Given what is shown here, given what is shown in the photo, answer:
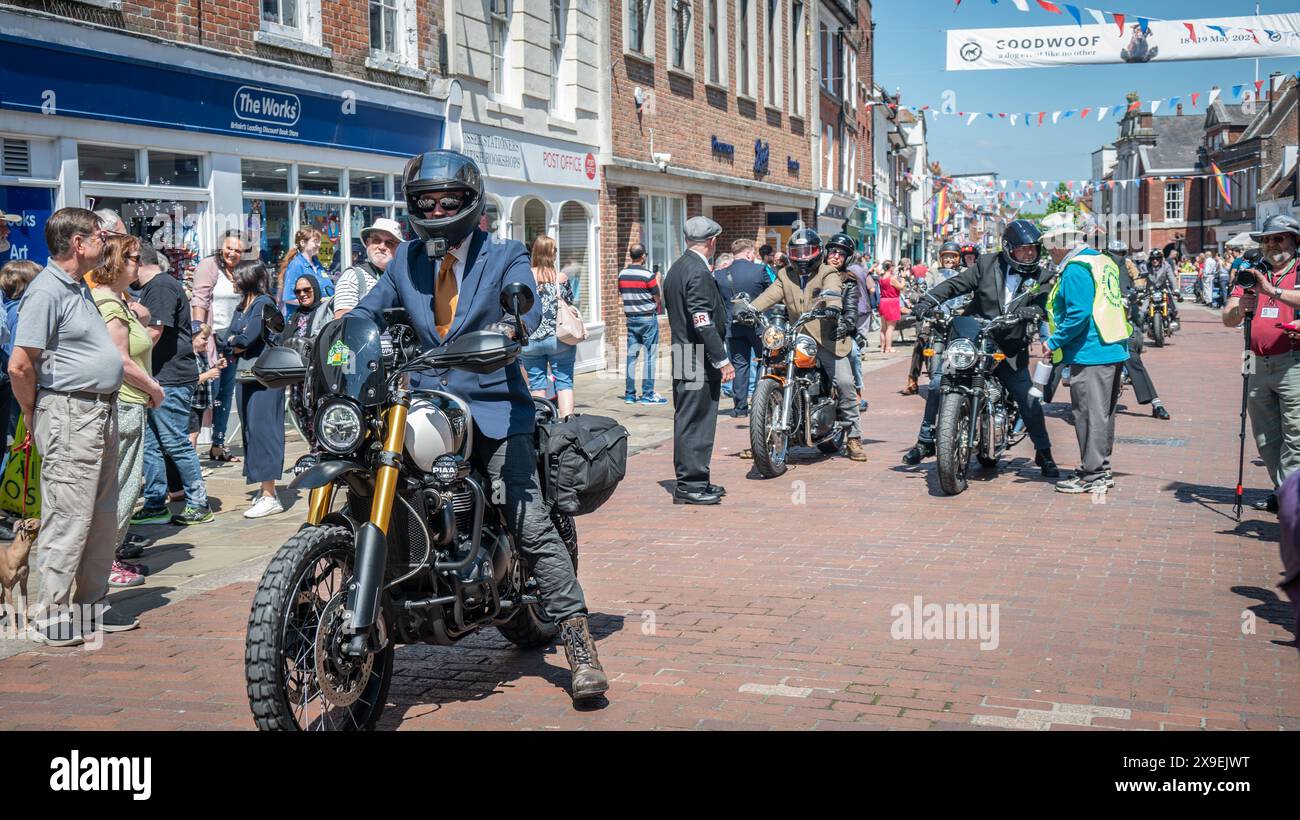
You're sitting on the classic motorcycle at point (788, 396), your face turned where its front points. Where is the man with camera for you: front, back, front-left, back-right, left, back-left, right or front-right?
left

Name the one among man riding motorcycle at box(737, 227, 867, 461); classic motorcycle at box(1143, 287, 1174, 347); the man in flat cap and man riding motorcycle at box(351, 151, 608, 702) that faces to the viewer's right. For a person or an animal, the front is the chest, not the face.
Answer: the man in flat cap

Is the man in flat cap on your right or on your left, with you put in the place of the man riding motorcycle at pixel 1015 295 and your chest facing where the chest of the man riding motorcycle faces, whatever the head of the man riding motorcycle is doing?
on your right

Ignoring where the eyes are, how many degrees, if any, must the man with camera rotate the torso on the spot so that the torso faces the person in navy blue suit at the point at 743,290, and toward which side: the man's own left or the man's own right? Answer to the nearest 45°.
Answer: approximately 90° to the man's own right

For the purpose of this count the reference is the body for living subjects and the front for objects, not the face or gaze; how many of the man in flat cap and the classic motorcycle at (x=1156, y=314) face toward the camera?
1

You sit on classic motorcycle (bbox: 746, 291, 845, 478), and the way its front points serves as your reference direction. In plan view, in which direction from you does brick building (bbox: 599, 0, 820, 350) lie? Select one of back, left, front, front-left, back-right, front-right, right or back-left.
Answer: back-right

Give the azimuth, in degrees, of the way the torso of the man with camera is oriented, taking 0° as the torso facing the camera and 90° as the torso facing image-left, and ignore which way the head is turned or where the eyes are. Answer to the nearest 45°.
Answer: approximately 45°

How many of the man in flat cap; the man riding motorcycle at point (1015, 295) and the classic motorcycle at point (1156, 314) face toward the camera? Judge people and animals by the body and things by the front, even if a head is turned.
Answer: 2

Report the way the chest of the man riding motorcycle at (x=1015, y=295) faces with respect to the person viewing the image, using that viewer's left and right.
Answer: facing the viewer

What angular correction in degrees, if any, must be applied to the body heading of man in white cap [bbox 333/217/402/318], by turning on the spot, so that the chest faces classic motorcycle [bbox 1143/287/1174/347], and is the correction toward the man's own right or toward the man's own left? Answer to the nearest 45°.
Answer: approximately 90° to the man's own left

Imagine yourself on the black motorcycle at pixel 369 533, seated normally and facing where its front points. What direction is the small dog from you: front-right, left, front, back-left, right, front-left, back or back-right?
right

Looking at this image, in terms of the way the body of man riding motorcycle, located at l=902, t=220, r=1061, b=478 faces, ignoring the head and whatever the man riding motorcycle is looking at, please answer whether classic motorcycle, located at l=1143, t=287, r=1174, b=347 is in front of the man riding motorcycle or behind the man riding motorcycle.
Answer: behind

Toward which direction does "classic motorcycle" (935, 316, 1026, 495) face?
toward the camera

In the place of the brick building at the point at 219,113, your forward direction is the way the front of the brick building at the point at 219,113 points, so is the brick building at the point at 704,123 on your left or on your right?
on your left
